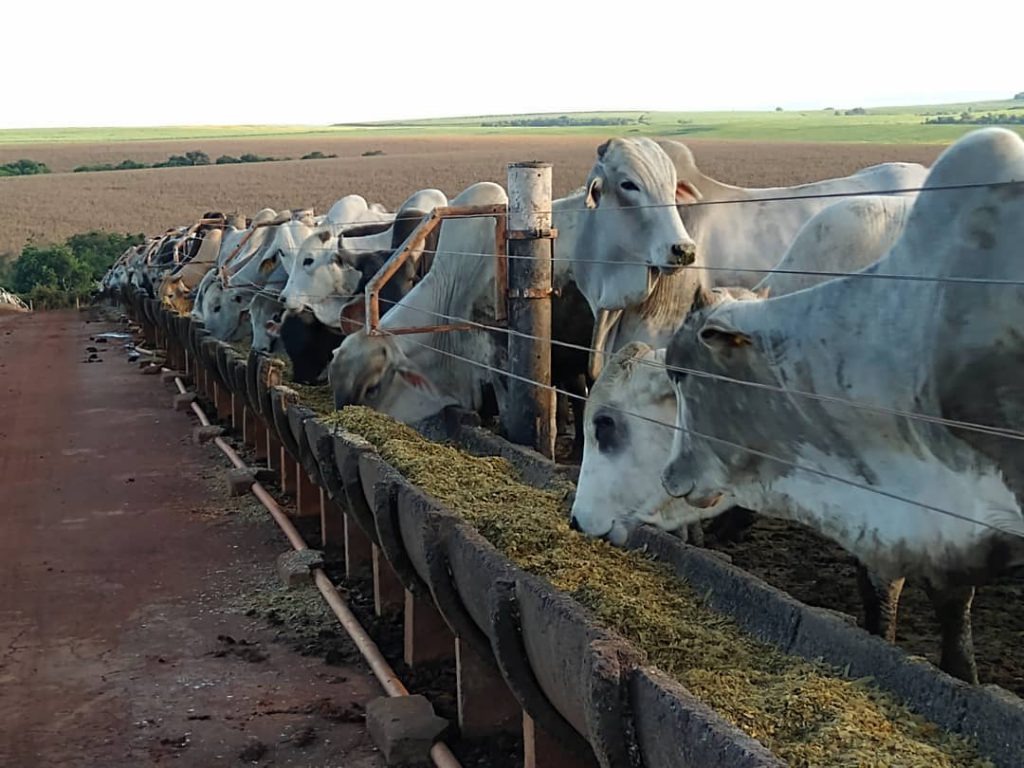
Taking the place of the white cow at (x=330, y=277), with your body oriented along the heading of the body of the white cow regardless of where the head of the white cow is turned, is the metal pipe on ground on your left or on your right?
on your left

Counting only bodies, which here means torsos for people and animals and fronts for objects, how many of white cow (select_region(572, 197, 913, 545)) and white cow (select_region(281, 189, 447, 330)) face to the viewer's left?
2

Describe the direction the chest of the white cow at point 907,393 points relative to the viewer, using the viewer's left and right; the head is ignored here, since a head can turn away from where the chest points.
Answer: facing to the left of the viewer

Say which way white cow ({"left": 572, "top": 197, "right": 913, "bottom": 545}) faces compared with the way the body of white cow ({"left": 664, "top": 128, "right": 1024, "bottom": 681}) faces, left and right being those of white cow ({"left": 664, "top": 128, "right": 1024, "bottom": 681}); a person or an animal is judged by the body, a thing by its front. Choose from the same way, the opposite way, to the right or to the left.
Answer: the same way

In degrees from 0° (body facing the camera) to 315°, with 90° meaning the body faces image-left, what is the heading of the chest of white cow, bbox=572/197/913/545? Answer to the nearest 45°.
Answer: approximately 90°

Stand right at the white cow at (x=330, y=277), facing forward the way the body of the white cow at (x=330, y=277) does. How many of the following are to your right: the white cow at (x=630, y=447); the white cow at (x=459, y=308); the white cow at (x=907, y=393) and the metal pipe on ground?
0

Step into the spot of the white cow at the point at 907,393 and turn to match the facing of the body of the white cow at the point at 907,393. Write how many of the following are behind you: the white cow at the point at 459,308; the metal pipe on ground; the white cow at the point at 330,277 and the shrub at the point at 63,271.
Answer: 0

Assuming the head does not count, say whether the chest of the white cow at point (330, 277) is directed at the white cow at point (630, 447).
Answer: no

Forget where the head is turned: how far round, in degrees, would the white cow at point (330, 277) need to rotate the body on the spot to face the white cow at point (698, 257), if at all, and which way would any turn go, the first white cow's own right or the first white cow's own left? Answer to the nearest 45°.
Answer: approximately 135° to the first white cow's own left

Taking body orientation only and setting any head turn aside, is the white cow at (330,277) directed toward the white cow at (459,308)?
no

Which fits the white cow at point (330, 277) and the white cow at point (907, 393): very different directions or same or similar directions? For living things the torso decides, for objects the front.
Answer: same or similar directions

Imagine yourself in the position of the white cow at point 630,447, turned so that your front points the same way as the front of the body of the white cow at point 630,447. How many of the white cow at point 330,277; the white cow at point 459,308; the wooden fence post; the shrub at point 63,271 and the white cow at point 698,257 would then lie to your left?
0

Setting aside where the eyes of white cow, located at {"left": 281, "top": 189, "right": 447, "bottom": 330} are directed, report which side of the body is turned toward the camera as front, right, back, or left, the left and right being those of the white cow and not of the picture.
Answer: left

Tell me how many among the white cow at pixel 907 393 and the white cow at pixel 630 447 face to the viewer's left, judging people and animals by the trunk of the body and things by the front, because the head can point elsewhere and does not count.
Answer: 2

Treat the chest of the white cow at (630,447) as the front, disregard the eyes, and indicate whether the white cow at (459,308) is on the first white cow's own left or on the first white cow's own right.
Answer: on the first white cow's own right

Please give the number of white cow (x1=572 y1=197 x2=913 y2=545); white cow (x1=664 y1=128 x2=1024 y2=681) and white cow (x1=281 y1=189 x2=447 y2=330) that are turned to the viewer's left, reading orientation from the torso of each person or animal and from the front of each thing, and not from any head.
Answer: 3

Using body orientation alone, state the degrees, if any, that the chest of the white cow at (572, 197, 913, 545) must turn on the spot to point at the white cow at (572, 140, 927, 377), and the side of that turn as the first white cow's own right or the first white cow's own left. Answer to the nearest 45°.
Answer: approximately 90° to the first white cow's own right

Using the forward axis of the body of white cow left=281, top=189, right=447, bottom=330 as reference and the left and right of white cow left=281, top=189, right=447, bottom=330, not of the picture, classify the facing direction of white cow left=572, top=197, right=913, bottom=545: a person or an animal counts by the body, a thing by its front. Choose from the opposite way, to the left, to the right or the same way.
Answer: the same way
